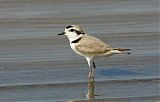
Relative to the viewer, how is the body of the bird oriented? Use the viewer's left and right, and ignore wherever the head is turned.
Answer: facing to the left of the viewer
